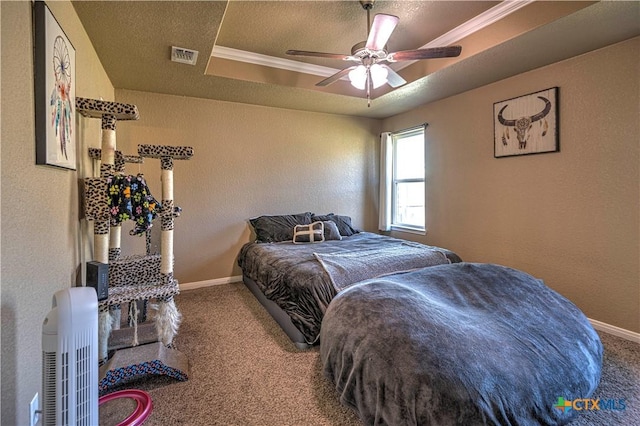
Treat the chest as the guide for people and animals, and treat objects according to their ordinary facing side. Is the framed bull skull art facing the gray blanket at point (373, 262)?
yes

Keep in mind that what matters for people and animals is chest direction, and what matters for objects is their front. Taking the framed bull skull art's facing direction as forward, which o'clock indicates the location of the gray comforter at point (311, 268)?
The gray comforter is roughly at 12 o'clock from the framed bull skull art.

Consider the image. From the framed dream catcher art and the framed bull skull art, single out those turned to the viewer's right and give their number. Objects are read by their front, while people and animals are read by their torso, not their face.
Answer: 1

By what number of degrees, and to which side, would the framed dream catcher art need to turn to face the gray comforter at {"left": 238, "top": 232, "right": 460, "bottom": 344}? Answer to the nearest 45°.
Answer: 0° — it already faces it

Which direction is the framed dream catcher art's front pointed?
to the viewer's right

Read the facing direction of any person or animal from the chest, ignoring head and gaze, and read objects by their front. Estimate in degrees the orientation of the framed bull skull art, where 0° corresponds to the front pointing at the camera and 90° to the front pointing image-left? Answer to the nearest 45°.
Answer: approximately 45°
